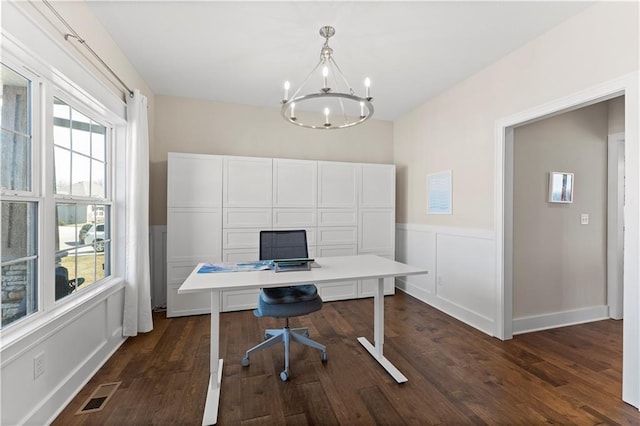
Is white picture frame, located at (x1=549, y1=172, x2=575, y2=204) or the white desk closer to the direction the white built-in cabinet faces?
the white desk

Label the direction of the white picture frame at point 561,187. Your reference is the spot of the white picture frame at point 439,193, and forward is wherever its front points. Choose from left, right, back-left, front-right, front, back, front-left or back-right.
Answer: back-left

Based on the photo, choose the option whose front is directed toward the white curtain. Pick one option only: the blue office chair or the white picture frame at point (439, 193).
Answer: the white picture frame

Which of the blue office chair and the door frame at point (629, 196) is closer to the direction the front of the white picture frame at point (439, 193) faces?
the blue office chair

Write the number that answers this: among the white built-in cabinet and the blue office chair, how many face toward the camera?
2

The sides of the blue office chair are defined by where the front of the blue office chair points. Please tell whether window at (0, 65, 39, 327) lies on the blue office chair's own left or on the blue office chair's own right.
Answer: on the blue office chair's own right

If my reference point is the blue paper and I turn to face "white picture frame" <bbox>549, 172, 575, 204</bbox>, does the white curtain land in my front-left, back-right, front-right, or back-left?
back-left

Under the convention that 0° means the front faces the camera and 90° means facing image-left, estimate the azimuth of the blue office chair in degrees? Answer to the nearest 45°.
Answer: approximately 0°

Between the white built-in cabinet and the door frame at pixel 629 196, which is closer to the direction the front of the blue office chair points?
the door frame

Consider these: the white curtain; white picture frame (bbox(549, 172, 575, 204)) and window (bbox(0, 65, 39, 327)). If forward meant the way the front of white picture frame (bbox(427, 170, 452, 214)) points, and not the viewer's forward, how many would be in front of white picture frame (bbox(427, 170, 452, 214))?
2

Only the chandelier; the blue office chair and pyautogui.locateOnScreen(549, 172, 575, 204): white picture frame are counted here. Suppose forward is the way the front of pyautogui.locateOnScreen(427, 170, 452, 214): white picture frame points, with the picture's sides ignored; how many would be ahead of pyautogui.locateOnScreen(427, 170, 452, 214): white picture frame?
2

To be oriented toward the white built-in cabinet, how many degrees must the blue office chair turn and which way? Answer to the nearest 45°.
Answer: approximately 180°
